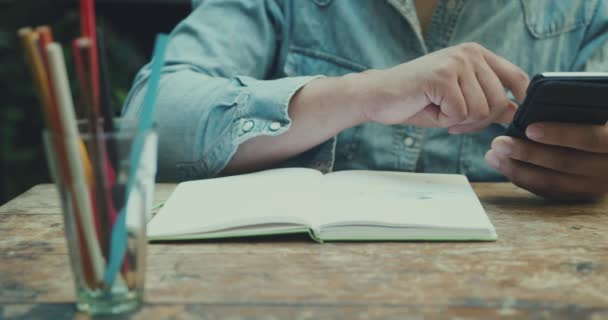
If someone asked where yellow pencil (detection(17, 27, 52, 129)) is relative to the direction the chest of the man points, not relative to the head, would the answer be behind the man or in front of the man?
in front

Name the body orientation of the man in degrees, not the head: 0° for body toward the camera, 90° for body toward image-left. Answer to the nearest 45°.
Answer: approximately 0°

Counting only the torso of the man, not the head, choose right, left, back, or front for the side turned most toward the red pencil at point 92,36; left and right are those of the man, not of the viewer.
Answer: front

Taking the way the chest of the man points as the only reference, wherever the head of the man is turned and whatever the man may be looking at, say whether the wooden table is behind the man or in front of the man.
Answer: in front

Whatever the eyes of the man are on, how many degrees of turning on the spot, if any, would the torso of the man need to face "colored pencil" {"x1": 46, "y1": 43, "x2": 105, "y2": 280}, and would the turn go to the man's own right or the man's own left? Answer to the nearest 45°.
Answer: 0° — they already face it
